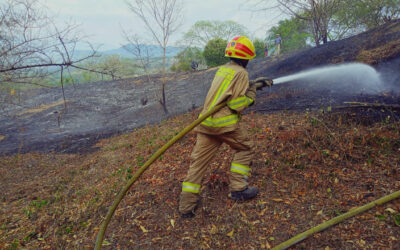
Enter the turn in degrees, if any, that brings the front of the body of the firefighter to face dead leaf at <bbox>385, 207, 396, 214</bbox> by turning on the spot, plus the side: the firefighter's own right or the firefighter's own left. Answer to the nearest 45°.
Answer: approximately 45° to the firefighter's own right

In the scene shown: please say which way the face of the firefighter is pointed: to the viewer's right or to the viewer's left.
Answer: to the viewer's right

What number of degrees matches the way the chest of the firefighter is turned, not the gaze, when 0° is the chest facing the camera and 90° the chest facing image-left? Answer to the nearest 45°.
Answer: approximately 225°

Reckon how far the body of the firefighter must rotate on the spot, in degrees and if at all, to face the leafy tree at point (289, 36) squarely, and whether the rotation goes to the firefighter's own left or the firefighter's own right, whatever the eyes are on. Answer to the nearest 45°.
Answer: approximately 45° to the firefighter's own left

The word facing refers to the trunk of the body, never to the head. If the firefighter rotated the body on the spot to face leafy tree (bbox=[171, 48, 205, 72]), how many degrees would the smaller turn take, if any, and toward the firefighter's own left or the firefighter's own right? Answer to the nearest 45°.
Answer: approximately 45° to the firefighter's own left
